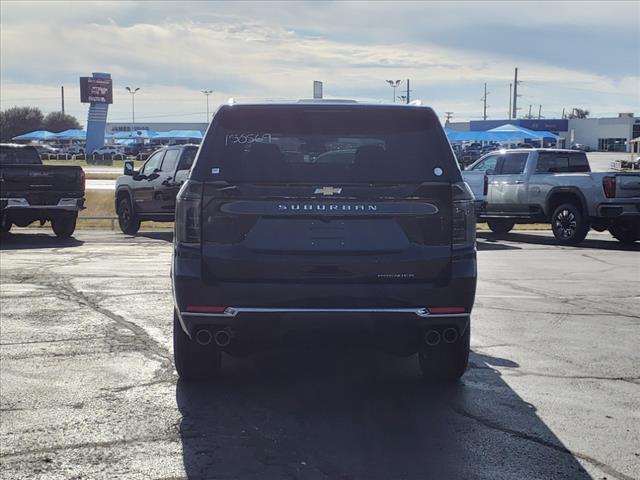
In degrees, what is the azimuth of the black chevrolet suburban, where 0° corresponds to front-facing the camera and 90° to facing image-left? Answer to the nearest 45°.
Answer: approximately 180°

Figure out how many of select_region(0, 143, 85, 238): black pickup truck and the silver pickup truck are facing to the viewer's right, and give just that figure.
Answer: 0

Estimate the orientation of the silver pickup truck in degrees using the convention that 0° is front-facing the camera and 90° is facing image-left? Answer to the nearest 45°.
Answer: approximately 135°

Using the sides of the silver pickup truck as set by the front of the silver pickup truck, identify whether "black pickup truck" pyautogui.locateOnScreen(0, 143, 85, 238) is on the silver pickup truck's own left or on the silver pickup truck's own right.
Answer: on the silver pickup truck's own left

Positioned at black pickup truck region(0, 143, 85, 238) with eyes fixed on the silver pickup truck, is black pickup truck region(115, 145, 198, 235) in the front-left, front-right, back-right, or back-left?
front-left

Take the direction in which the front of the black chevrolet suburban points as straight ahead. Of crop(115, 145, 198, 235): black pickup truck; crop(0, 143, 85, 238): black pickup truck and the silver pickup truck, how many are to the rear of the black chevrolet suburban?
0

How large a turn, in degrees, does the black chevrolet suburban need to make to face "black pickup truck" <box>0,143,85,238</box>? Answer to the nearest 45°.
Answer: approximately 45° to its left

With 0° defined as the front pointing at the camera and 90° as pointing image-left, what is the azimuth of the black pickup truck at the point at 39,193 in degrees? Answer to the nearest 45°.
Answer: approximately 135°

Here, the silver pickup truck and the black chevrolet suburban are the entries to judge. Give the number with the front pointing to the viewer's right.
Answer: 0

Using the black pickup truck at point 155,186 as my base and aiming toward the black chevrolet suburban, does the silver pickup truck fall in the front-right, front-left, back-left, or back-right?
front-left

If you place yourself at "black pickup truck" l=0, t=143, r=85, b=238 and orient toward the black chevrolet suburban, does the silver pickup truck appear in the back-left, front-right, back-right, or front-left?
front-left

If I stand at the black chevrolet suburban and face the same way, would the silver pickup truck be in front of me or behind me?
in front

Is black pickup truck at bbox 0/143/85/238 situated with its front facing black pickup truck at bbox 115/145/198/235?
no

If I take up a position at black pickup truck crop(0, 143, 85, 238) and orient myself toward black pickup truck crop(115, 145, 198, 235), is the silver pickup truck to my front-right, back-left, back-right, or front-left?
front-right

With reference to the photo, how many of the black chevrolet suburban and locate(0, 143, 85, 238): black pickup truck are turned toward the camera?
0

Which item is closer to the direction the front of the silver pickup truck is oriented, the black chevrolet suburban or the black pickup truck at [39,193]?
the black pickup truck

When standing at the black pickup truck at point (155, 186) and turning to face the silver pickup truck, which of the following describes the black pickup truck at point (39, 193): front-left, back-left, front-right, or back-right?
back-right

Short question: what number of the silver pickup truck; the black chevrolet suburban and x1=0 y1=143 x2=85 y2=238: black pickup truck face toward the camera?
0

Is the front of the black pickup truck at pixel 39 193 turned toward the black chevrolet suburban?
no
